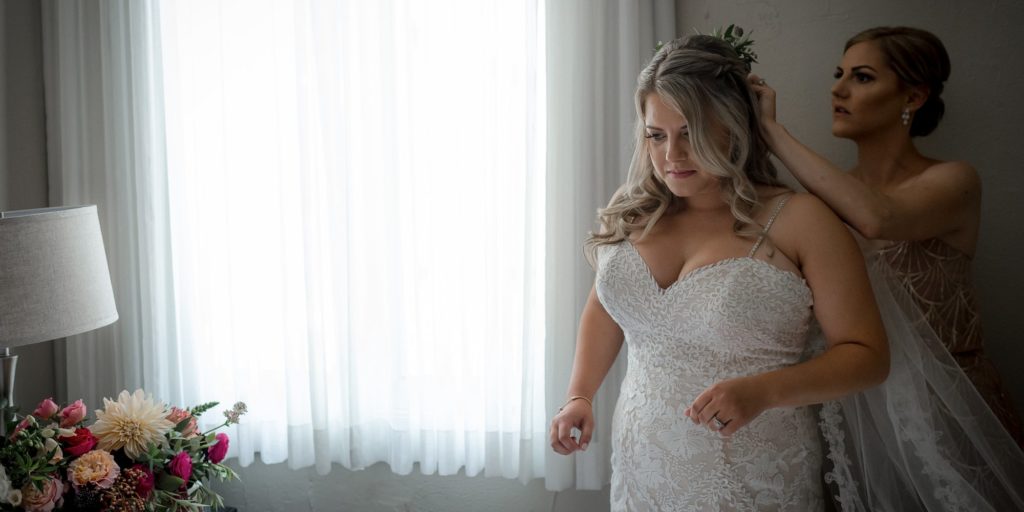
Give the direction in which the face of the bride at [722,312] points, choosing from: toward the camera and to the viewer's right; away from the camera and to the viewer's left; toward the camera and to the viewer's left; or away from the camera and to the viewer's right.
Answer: toward the camera and to the viewer's left

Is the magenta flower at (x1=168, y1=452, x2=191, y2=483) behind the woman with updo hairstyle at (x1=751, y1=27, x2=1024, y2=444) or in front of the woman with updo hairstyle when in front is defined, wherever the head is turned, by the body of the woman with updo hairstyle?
in front

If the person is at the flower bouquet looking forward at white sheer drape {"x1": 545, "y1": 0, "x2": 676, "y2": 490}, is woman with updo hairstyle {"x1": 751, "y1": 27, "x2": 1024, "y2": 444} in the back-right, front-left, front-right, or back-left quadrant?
front-right

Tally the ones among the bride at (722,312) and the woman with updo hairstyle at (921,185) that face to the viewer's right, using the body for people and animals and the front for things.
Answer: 0

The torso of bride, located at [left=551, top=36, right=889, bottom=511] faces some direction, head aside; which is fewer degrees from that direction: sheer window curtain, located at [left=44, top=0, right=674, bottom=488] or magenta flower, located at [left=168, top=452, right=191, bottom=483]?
the magenta flower

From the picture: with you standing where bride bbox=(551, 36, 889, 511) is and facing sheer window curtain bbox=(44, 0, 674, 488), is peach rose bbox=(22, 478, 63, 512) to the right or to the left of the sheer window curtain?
left

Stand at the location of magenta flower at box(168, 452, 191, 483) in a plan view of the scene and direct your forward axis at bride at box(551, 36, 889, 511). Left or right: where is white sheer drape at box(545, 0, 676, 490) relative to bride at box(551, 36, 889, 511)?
left

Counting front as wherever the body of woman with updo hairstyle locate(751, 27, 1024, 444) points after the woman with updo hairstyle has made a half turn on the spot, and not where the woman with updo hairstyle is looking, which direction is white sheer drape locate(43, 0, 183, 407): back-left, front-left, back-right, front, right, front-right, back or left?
back-left

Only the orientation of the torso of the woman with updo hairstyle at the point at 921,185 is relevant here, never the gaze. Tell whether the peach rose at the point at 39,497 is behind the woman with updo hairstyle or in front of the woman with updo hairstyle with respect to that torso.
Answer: in front

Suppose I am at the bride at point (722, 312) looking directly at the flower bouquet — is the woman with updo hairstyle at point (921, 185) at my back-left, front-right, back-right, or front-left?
back-right

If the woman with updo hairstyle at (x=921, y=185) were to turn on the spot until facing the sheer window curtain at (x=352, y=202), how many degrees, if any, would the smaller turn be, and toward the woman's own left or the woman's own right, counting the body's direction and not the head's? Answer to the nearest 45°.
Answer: approximately 45° to the woman's own right

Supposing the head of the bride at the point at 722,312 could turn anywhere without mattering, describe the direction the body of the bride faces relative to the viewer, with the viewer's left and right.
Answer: facing the viewer and to the left of the viewer

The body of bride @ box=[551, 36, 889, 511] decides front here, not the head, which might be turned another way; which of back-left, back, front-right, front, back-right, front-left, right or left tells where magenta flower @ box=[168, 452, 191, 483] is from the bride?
front-right

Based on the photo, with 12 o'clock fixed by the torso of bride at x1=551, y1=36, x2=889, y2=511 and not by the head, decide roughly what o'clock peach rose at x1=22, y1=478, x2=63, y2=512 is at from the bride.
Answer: The peach rose is roughly at 1 o'clock from the bride.
